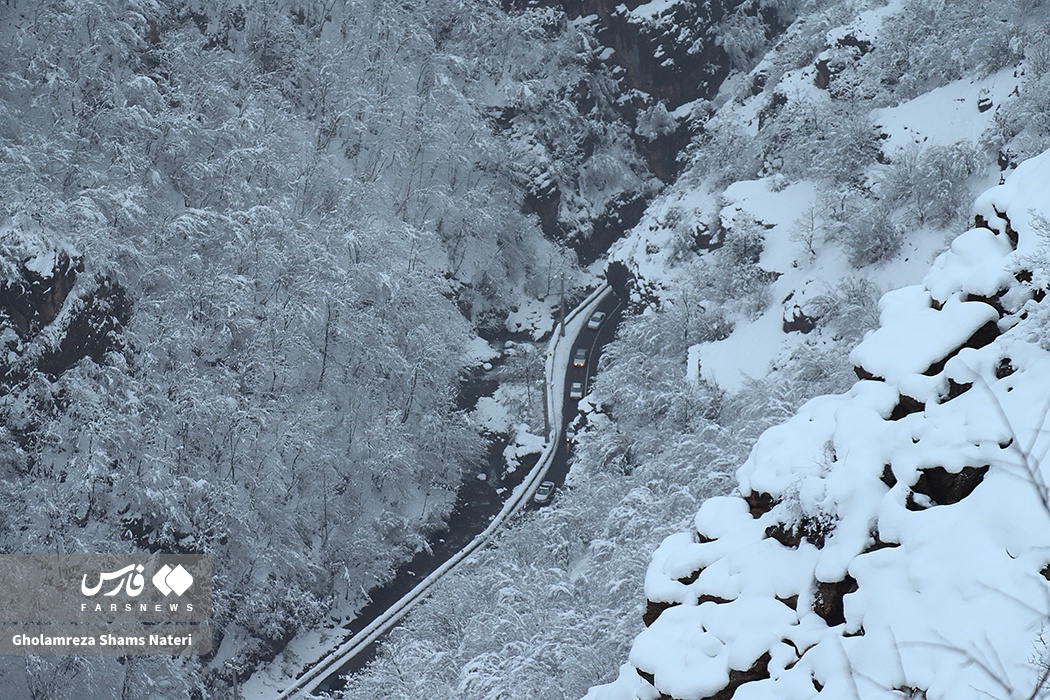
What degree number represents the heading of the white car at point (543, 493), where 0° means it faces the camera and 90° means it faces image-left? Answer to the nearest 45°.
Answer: approximately 45°
